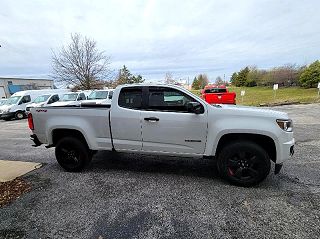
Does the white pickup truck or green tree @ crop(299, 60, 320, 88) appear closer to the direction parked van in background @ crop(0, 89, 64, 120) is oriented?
the white pickup truck

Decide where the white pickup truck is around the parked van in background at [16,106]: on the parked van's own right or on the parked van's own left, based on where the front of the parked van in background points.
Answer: on the parked van's own left

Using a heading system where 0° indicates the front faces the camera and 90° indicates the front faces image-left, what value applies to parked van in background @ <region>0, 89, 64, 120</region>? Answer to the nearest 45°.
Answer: approximately 45°

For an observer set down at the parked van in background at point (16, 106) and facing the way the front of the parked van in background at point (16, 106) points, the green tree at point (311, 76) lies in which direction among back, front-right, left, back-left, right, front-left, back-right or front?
back-left
